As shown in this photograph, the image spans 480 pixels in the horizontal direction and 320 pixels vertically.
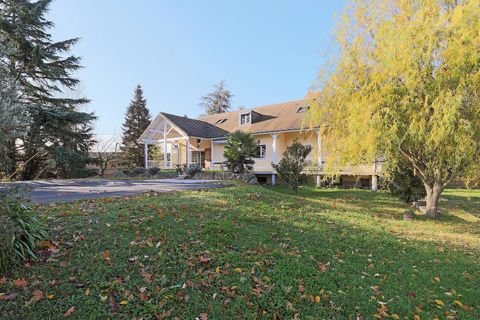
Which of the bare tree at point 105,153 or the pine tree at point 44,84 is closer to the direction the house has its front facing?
the pine tree

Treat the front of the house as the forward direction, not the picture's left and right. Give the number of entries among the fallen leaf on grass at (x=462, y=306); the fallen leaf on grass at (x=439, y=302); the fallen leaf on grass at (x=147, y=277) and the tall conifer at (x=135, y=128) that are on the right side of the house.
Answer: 1

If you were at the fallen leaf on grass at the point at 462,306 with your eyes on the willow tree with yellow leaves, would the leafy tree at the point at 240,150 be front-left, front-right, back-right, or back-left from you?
front-left

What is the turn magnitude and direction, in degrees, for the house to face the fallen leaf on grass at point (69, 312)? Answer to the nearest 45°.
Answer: approximately 45° to its left

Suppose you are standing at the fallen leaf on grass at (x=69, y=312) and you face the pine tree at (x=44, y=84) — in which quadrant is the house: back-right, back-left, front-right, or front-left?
front-right

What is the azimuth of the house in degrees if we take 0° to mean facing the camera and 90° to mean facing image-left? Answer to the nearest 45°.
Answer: approximately 45°

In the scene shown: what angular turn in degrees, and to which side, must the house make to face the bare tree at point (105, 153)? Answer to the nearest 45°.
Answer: approximately 45° to its right

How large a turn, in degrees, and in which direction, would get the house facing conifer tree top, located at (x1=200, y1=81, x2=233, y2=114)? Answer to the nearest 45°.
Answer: approximately 135° to its right

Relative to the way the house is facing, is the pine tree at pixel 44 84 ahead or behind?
ahead

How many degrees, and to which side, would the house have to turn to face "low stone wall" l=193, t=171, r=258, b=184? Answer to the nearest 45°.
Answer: approximately 45° to its left

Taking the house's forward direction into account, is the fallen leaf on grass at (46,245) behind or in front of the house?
in front

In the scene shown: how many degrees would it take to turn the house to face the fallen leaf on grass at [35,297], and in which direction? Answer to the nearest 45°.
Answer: approximately 45° to its left

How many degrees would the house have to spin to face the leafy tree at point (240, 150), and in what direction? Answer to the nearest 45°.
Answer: approximately 45° to its left

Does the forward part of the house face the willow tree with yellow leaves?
no

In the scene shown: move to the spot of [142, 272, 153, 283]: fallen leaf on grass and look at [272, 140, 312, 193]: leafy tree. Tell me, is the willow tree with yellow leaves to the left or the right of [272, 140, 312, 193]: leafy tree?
right

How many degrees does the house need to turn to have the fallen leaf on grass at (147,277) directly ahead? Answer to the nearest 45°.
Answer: approximately 45° to its left
